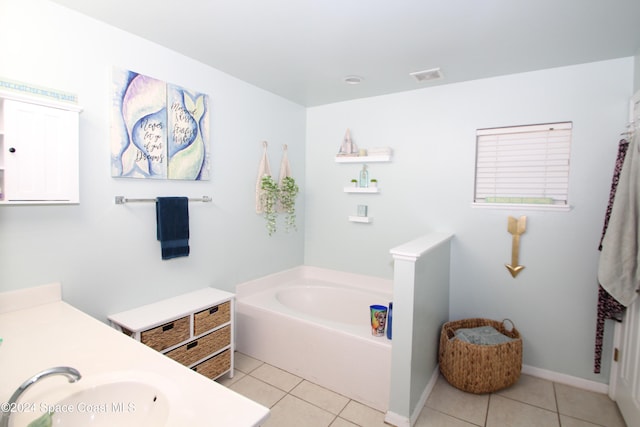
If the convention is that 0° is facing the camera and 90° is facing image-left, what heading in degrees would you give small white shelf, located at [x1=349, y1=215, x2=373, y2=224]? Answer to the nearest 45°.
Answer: approximately 45°

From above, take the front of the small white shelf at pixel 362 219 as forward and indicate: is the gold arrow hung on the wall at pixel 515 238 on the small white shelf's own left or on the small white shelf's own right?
on the small white shelf's own left

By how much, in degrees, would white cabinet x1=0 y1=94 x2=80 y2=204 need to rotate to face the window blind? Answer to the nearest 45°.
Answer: approximately 45° to its left

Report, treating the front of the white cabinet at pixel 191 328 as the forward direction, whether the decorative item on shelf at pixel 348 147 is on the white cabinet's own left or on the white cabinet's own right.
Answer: on the white cabinet's own left

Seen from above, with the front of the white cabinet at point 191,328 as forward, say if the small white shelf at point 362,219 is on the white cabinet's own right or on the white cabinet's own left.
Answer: on the white cabinet's own left

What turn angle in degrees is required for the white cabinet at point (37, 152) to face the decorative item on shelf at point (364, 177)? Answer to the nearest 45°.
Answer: approximately 45° to its left

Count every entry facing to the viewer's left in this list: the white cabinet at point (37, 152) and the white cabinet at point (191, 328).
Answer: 0

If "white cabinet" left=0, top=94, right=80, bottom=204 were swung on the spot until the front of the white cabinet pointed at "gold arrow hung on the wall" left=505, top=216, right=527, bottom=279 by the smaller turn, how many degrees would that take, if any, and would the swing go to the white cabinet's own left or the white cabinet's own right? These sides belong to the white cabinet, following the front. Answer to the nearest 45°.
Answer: approximately 45° to the white cabinet's own left
